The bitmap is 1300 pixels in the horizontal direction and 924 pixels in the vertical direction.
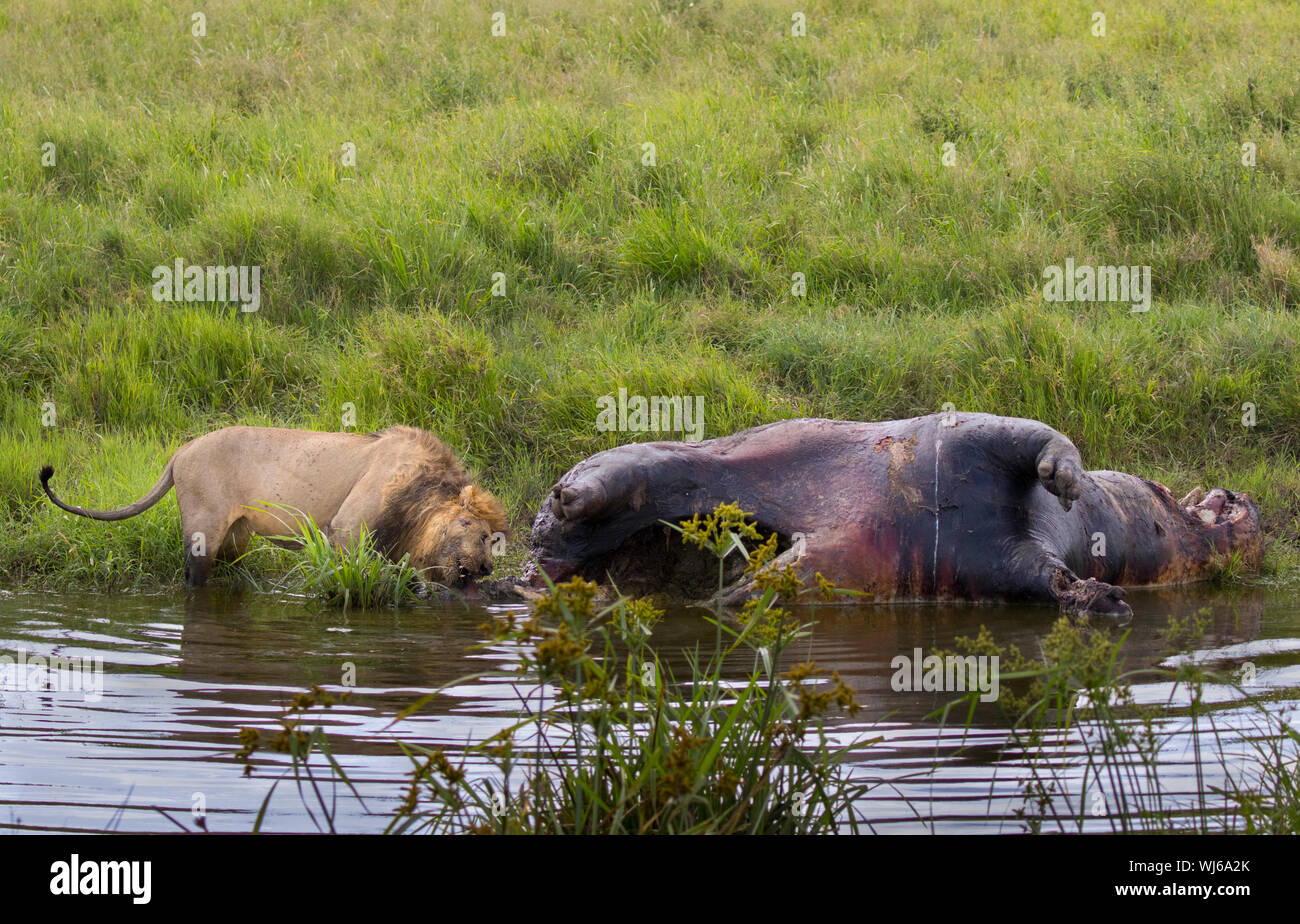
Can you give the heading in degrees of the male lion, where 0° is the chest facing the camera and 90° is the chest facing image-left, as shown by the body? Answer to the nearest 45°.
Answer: approximately 270°

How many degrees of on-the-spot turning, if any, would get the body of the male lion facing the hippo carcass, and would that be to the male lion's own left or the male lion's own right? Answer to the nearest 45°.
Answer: approximately 45° to the male lion's own right
